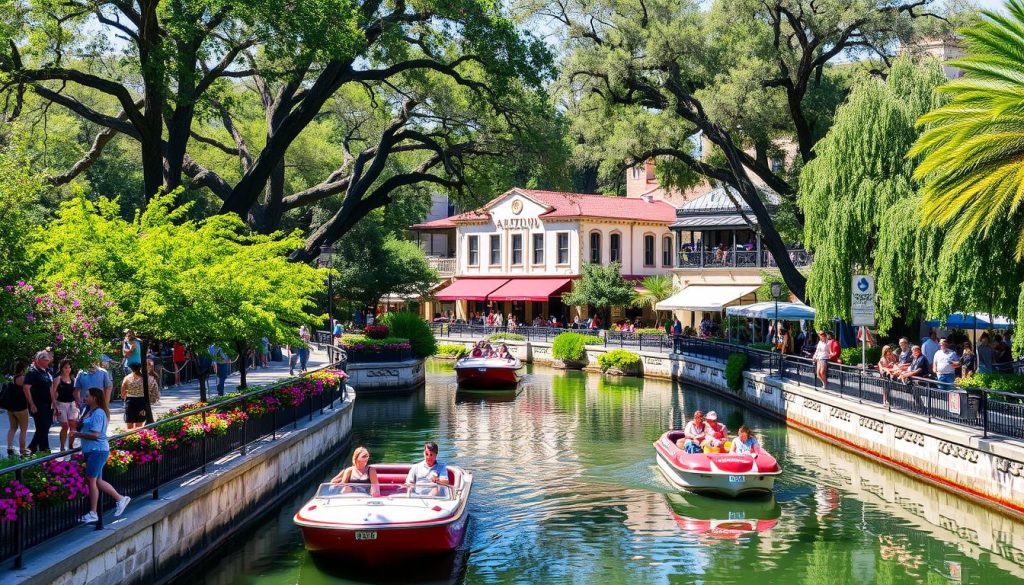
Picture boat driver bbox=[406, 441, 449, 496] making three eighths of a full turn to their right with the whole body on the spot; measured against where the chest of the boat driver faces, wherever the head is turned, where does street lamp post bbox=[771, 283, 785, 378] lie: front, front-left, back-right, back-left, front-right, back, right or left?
right

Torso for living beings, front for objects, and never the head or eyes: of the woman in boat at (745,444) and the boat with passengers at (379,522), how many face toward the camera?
2

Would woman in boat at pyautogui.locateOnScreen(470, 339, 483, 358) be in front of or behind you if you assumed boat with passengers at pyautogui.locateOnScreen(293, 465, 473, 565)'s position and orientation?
behind

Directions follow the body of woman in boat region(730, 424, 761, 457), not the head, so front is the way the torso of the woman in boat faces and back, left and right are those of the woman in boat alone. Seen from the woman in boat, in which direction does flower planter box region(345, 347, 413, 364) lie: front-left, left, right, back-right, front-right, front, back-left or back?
back-right

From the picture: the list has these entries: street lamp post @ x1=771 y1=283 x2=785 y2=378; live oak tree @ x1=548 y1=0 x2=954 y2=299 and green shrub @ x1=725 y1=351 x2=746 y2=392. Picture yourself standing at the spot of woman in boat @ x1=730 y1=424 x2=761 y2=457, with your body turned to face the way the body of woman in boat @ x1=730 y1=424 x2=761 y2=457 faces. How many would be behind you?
3

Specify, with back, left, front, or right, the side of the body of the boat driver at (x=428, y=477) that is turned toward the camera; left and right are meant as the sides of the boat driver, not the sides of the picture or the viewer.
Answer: front

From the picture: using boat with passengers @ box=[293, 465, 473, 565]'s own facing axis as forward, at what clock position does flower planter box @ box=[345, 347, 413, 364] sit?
The flower planter box is roughly at 6 o'clock from the boat with passengers.

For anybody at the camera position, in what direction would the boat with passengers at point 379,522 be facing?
facing the viewer

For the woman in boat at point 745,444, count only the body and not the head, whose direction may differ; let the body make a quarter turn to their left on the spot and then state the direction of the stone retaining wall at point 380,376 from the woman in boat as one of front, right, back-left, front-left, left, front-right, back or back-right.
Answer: back-left

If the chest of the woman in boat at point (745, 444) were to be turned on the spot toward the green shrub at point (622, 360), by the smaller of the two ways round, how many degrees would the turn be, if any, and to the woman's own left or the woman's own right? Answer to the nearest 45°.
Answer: approximately 180°
